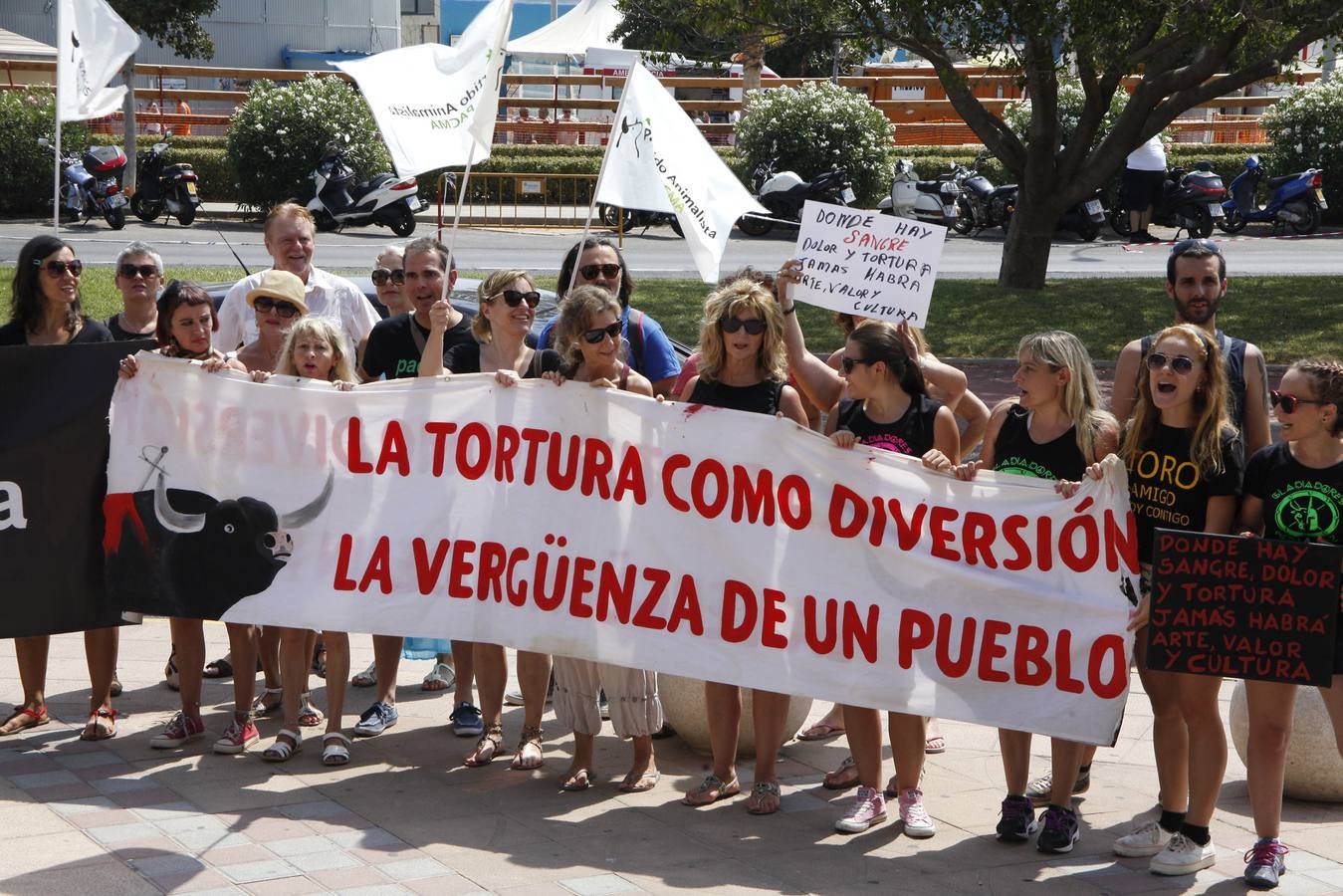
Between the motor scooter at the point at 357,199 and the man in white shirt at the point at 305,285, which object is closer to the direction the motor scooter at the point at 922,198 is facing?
the motor scooter

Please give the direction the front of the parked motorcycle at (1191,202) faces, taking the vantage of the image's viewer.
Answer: facing away from the viewer and to the left of the viewer

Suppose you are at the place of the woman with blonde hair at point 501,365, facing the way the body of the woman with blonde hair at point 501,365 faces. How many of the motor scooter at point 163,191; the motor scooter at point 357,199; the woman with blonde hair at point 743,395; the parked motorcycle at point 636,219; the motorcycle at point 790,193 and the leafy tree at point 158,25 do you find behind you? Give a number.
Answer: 5

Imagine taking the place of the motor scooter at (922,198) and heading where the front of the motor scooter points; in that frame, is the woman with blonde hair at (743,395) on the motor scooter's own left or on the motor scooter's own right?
on the motor scooter's own left

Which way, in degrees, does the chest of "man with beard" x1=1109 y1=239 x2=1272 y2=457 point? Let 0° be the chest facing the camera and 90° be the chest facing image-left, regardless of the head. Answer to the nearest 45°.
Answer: approximately 0°

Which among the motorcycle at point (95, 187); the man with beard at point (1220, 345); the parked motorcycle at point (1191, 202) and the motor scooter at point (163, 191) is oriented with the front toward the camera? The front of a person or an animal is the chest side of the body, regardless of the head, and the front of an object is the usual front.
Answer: the man with beard

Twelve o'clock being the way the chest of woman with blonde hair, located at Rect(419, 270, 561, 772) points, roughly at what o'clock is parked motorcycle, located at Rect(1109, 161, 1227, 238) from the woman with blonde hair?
The parked motorcycle is roughly at 7 o'clock from the woman with blonde hair.

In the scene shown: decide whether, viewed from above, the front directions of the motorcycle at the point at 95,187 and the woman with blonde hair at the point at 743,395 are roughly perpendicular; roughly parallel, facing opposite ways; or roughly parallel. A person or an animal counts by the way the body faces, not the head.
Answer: roughly perpendicular
